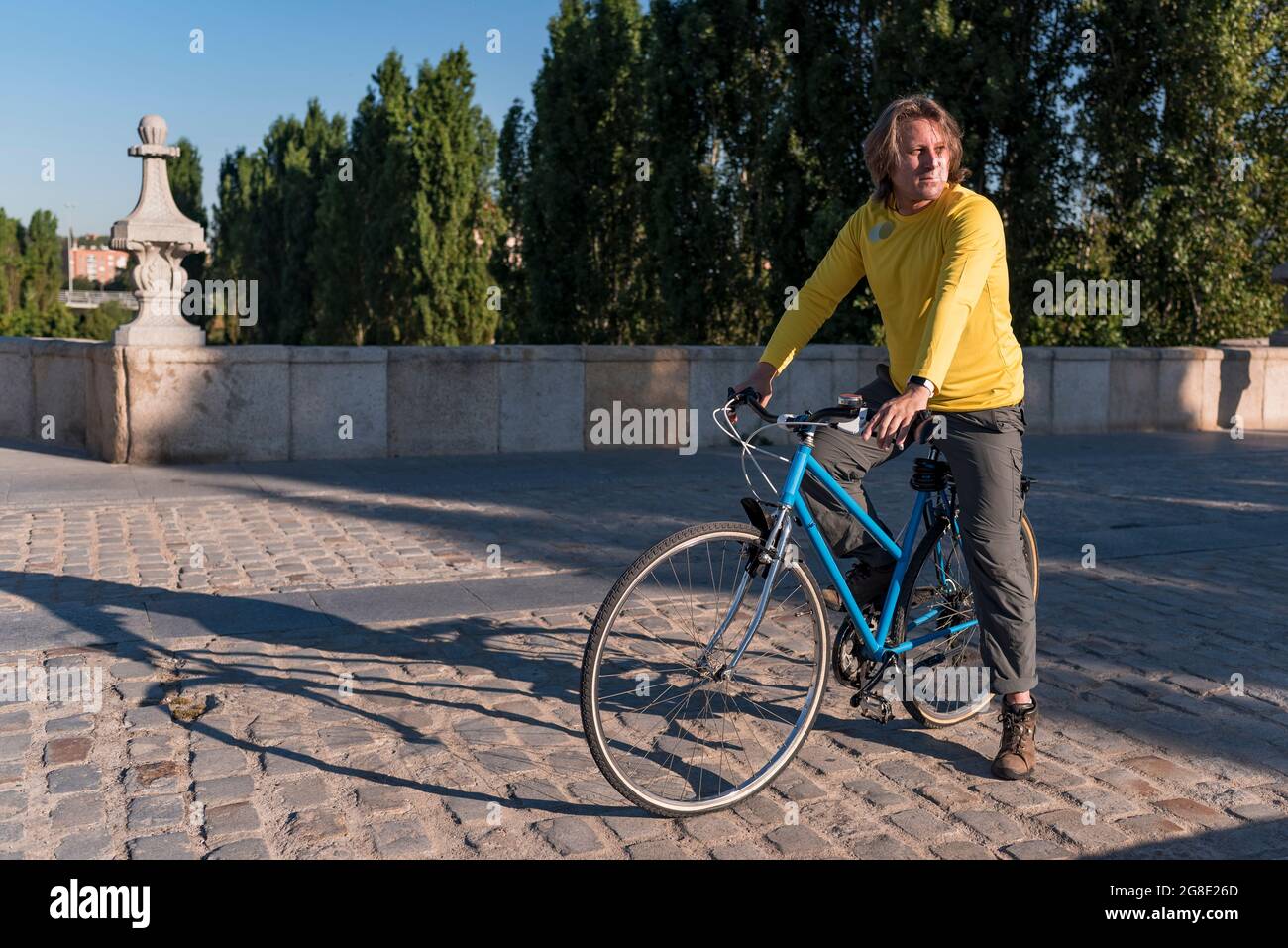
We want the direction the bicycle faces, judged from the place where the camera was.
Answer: facing the viewer and to the left of the viewer

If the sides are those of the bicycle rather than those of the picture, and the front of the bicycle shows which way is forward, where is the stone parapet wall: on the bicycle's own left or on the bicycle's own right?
on the bicycle's own right

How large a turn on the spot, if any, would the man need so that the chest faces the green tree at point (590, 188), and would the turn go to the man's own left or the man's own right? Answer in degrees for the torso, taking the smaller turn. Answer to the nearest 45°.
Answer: approximately 135° to the man's own right

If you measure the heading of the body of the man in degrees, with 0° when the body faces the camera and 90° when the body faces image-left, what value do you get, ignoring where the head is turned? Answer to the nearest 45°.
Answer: approximately 45°

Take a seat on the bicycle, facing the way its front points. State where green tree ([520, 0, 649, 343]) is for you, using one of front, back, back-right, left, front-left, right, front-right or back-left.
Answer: back-right

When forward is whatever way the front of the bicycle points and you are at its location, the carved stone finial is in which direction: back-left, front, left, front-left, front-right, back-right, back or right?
right
